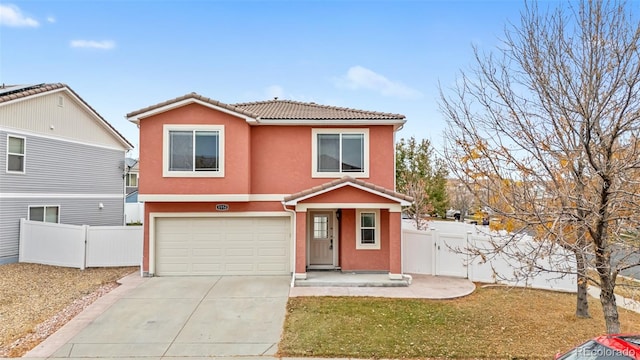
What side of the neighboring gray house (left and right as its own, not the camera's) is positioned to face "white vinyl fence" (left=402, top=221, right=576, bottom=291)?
left

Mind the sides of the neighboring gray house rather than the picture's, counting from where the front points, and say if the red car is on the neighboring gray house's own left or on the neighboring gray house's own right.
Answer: on the neighboring gray house's own left

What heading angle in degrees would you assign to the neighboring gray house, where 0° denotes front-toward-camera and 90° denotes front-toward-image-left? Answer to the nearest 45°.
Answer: approximately 45°

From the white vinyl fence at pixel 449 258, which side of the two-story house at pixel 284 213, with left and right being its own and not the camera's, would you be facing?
left

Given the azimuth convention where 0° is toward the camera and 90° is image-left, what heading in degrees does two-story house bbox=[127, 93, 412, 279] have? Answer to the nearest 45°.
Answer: approximately 0°
